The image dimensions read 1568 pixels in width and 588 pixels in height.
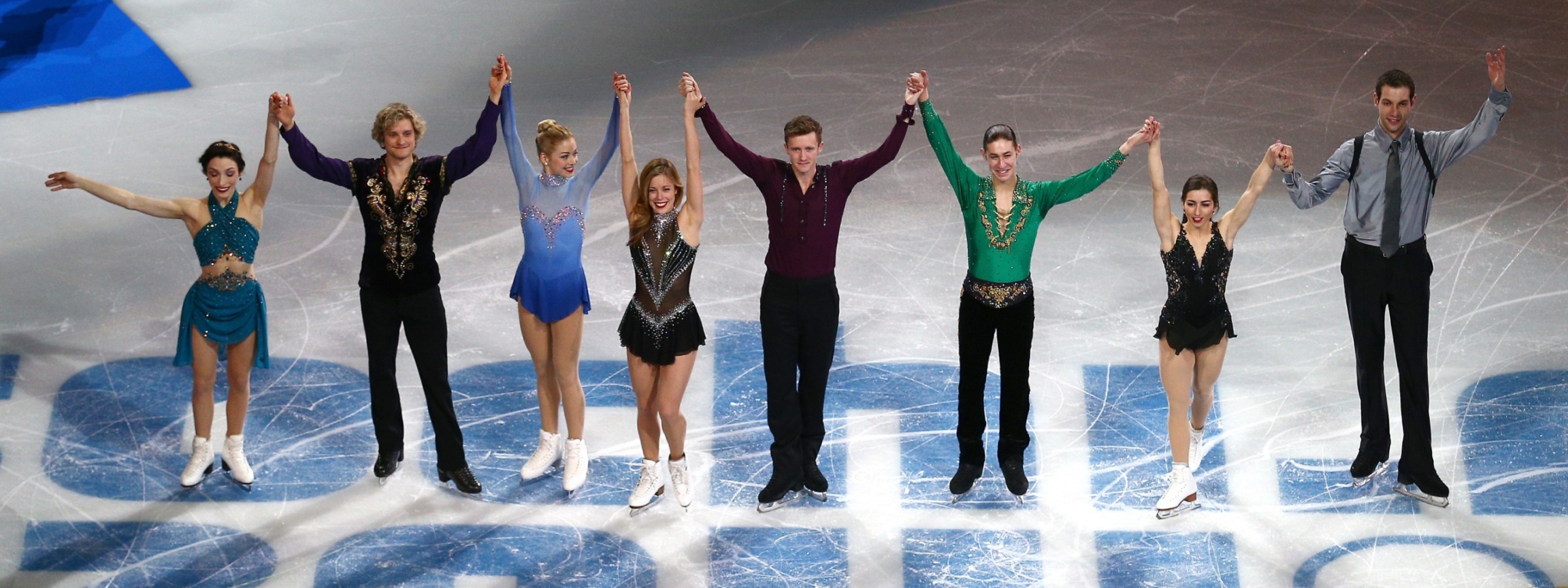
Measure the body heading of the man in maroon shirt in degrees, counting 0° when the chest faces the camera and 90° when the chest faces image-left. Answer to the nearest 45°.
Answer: approximately 0°

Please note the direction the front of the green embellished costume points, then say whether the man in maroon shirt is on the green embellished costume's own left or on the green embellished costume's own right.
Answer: on the green embellished costume's own right

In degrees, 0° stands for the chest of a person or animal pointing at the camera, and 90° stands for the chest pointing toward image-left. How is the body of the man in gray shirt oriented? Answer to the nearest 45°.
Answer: approximately 0°

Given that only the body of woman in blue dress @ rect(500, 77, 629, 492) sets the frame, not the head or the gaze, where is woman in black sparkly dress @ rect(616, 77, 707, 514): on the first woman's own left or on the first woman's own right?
on the first woman's own left

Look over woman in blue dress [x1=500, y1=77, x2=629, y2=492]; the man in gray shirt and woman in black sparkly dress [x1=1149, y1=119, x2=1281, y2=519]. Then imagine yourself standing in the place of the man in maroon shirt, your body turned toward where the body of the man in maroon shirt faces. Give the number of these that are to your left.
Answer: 2

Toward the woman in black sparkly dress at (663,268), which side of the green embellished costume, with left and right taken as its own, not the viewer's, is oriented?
right

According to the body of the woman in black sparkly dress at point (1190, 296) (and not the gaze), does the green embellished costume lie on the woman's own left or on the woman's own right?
on the woman's own right
